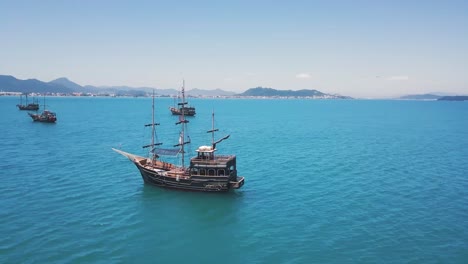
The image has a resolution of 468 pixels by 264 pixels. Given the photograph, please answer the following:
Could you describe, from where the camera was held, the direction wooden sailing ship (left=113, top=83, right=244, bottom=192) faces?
facing away from the viewer and to the left of the viewer
